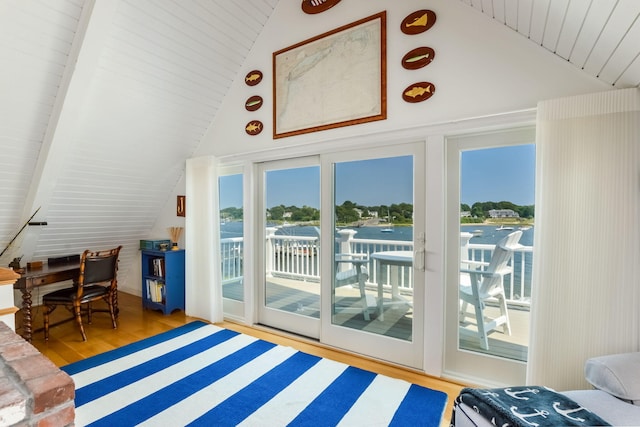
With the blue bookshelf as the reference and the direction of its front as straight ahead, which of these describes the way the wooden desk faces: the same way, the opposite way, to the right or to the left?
to the left

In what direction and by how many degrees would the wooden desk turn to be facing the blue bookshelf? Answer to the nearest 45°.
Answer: approximately 45° to its left

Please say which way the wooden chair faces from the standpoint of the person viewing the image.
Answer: facing away from the viewer and to the left of the viewer

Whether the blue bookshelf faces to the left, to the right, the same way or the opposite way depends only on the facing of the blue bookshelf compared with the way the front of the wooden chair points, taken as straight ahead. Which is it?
to the left

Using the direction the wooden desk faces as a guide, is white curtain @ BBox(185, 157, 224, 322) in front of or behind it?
in front

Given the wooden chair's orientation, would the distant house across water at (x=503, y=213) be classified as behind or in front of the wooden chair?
behind

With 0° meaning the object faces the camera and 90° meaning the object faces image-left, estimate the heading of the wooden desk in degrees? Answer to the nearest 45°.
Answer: approximately 315°

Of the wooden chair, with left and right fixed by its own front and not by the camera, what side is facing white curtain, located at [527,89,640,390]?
back

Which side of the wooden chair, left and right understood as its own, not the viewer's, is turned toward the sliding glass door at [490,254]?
back

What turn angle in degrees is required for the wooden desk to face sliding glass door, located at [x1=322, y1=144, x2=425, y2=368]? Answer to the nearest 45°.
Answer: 0° — it already faces it

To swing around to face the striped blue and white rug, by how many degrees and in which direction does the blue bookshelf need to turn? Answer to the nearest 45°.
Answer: approximately 45° to its left

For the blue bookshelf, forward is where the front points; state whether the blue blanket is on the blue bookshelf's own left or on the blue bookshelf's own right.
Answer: on the blue bookshelf's own left

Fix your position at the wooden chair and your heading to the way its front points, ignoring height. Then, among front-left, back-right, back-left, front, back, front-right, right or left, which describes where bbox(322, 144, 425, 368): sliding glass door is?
back
